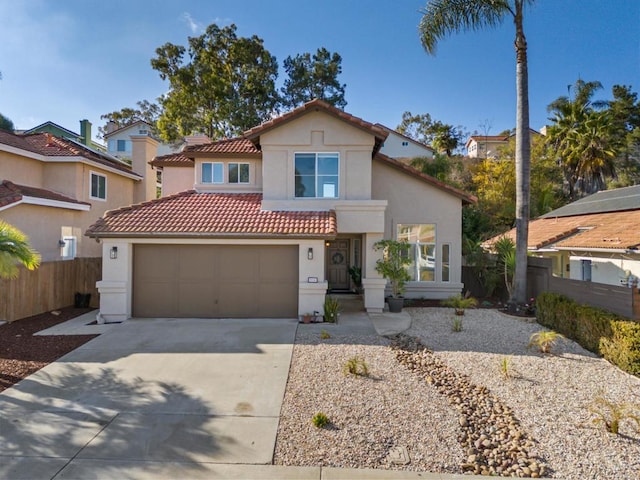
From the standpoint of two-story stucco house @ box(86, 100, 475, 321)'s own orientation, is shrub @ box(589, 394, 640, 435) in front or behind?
in front

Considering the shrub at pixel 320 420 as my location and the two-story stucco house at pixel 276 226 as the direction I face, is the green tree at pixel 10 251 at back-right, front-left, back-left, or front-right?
front-left

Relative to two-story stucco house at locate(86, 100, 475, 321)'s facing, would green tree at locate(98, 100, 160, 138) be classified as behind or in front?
behind

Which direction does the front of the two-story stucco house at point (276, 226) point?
toward the camera

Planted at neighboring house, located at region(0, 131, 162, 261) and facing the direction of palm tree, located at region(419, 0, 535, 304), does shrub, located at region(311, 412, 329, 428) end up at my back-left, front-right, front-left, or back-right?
front-right

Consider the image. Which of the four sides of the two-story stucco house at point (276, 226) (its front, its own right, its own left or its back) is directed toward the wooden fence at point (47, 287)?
right

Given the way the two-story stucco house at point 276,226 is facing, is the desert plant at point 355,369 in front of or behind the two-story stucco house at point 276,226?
in front

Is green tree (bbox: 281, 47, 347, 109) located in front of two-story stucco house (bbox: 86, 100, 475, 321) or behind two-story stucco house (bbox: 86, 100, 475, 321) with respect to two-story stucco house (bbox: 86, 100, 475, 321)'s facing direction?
behind

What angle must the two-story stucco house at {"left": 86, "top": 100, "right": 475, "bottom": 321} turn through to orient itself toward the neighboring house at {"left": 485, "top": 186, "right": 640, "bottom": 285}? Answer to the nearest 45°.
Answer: approximately 90° to its left

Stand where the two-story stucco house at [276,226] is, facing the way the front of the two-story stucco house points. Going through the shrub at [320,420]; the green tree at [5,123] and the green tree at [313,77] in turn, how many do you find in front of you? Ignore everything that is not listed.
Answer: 1

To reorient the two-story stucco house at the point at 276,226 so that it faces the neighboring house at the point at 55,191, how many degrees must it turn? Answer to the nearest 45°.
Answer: approximately 135° to its right

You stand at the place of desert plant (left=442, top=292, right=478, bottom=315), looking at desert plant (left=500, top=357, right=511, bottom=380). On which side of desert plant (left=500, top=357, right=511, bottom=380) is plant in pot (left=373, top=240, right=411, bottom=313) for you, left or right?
right
